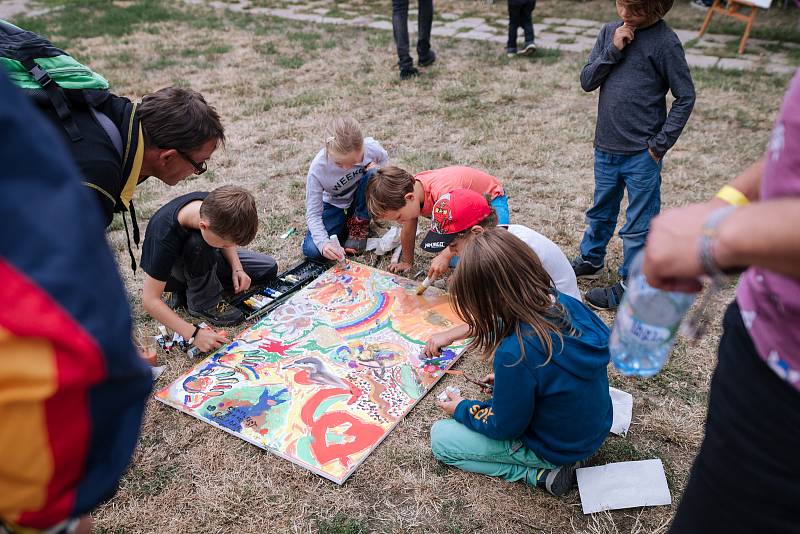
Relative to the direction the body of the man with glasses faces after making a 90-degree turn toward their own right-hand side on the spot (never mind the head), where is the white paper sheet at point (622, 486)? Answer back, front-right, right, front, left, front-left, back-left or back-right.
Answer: front-left

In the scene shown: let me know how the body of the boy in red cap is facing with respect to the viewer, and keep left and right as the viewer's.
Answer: facing to the left of the viewer

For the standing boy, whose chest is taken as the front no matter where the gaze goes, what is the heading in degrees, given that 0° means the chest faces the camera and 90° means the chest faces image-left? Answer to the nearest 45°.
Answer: approximately 45°

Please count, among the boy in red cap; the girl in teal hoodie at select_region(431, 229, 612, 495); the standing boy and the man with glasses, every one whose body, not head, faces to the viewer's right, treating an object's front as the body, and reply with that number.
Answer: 1

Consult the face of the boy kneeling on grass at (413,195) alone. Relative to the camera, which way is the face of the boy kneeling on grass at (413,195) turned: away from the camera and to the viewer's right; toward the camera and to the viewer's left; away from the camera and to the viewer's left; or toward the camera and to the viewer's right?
toward the camera and to the viewer's left

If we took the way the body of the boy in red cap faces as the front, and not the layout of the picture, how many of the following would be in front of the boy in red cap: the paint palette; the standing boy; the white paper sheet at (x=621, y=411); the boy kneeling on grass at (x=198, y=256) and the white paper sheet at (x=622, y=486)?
2

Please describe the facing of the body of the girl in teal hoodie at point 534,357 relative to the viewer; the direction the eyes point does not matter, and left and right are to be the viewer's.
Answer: facing to the left of the viewer

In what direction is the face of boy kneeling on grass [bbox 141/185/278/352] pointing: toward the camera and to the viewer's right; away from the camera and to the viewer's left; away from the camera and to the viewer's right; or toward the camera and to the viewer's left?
toward the camera and to the viewer's right

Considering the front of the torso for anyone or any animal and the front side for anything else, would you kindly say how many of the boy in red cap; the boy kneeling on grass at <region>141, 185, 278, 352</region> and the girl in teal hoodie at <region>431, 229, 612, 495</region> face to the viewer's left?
2

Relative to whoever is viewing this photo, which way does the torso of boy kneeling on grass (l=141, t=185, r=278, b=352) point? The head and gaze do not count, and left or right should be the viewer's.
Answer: facing the viewer and to the right of the viewer

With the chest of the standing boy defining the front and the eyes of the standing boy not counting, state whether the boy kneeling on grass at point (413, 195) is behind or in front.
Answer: in front

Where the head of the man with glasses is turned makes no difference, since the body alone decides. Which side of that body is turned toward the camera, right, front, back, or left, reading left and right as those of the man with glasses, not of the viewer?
right

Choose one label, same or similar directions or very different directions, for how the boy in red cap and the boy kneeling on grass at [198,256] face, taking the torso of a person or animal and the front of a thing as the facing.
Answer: very different directions

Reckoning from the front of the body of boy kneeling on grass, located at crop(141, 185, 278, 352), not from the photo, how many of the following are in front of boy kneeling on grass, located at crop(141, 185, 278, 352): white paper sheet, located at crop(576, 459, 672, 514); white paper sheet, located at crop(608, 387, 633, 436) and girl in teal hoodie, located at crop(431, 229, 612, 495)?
3

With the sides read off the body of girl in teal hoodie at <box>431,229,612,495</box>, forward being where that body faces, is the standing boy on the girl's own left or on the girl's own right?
on the girl's own right

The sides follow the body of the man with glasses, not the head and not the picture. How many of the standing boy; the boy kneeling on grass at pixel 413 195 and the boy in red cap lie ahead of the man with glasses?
3
